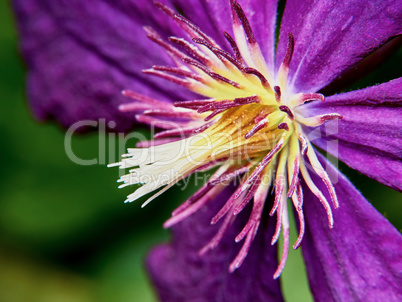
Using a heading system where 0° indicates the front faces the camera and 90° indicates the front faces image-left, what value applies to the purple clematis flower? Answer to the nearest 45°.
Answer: approximately 45°
